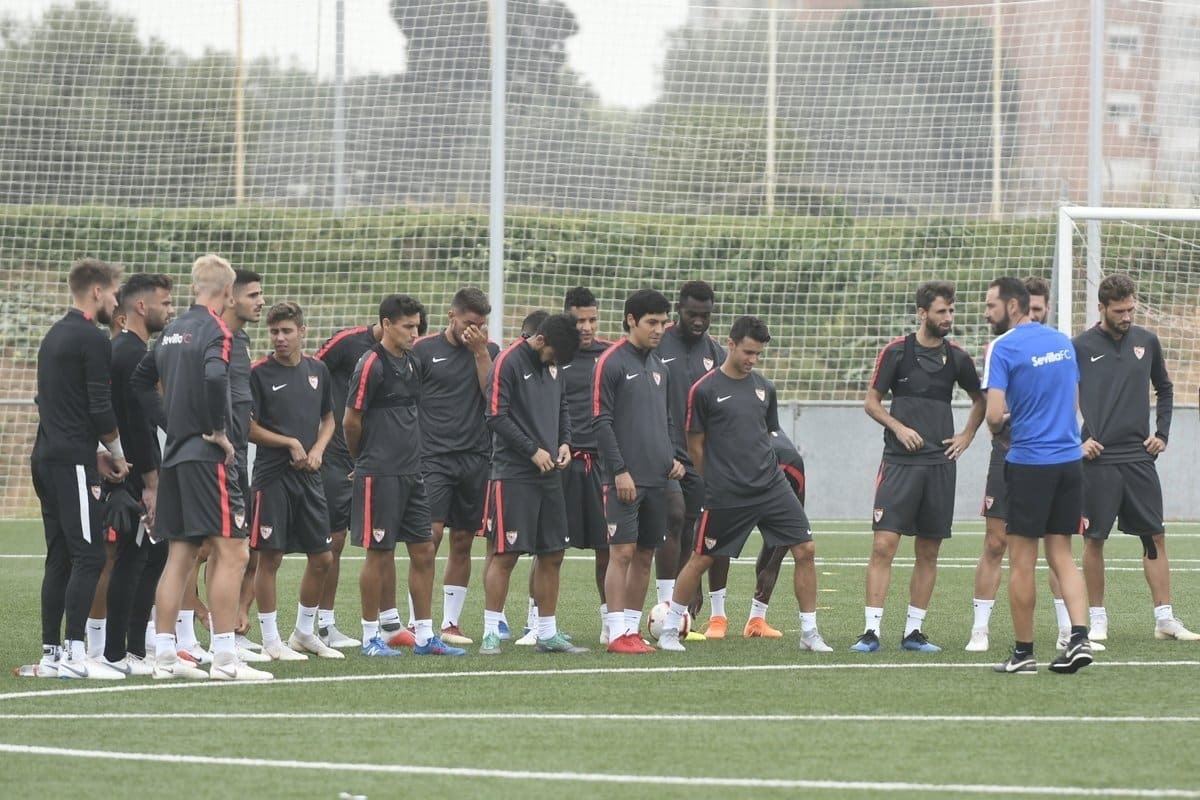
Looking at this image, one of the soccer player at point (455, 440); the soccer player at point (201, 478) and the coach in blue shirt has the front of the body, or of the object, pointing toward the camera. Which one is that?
the soccer player at point (455, 440)

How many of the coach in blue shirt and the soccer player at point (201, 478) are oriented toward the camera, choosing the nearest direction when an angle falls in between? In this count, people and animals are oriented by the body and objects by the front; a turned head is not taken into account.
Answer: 0

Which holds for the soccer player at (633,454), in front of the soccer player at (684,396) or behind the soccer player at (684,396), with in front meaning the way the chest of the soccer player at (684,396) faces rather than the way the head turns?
in front

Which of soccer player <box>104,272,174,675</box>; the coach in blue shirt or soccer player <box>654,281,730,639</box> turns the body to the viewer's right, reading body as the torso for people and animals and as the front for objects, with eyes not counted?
soccer player <box>104,272,174,675</box>

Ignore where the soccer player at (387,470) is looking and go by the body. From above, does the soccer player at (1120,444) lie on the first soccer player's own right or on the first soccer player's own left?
on the first soccer player's own left

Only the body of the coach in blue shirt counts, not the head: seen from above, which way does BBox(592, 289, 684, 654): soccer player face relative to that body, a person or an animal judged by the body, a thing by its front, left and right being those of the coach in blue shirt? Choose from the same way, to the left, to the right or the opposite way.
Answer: the opposite way

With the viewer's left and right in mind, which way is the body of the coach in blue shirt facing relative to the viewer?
facing away from the viewer and to the left of the viewer

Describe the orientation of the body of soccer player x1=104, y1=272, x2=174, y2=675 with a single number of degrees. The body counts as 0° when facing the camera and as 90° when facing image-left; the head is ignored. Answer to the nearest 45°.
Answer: approximately 270°

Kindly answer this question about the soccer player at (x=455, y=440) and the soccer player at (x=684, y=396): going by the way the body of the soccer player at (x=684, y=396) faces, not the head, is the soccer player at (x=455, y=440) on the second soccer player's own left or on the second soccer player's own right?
on the second soccer player's own right

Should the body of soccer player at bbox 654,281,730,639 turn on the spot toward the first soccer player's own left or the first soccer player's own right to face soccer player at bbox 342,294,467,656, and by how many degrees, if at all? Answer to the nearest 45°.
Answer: approximately 45° to the first soccer player's own right

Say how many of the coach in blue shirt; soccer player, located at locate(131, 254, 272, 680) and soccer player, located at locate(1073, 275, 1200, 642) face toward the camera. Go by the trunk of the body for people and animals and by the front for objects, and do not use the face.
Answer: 1

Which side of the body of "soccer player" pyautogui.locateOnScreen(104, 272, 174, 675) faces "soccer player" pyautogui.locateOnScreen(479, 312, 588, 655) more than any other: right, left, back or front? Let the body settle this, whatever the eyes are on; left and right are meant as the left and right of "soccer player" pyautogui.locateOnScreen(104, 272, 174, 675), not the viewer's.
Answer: front

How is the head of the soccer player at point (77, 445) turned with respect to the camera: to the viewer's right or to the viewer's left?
to the viewer's right
